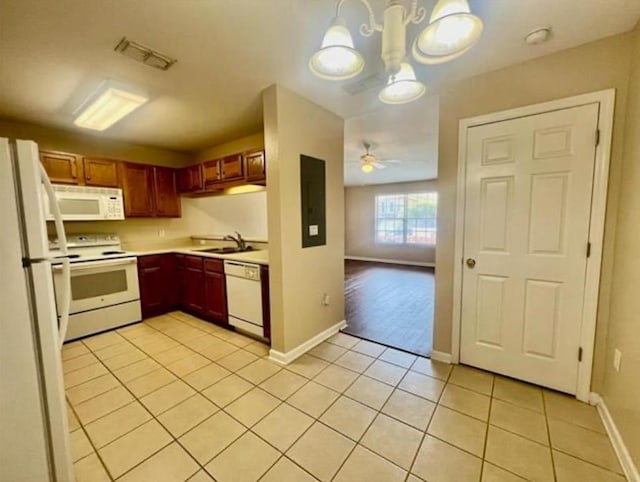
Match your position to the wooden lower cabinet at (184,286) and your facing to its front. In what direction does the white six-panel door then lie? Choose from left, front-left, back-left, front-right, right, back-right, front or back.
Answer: left

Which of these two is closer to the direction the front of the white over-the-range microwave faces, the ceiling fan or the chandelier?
the chandelier

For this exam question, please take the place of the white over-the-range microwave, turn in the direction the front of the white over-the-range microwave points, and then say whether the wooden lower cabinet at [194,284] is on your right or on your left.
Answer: on your left

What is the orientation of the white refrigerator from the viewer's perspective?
to the viewer's right

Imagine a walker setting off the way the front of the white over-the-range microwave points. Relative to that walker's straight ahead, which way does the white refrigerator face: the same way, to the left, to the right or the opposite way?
to the left

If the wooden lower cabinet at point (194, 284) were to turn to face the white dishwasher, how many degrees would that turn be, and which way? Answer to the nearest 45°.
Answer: approximately 90° to its left

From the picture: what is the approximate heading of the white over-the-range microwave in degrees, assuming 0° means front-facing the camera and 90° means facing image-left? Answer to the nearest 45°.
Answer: approximately 0°

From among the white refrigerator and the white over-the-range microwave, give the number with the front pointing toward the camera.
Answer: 1

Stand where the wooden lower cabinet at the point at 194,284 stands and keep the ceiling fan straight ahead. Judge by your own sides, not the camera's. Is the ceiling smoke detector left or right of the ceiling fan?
right
